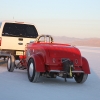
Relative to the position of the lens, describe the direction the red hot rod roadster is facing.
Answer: facing away from the viewer and to the left of the viewer

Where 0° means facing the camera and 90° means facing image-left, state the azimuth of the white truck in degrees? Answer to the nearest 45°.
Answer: approximately 180°

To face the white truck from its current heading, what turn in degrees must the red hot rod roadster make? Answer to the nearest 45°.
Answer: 0° — it already faces it
